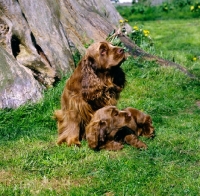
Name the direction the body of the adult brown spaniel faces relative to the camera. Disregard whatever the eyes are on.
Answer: to the viewer's right

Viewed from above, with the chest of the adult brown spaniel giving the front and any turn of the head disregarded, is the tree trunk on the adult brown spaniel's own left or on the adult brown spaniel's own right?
on the adult brown spaniel's own left
